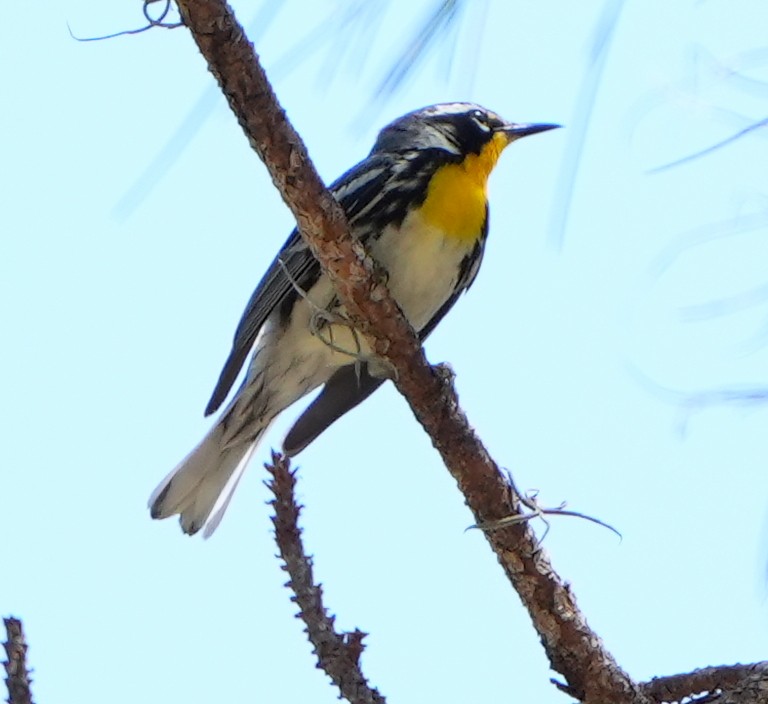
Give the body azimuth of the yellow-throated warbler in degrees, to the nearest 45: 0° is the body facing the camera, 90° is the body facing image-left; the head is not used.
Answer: approximately 315°
